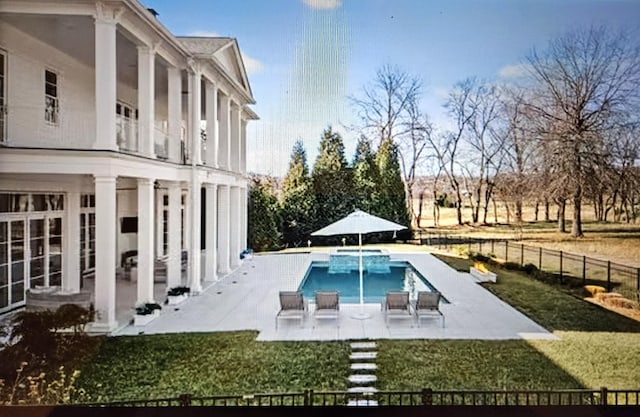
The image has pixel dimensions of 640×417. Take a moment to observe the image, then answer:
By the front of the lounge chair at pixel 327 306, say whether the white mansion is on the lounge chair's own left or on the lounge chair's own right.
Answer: on the lounge chair's own right

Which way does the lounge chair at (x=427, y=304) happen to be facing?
toward the camera

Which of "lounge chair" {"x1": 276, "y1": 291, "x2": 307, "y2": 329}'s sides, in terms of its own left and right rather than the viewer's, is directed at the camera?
front

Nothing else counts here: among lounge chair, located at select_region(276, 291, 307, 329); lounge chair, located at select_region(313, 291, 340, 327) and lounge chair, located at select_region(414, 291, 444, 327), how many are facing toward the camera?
3

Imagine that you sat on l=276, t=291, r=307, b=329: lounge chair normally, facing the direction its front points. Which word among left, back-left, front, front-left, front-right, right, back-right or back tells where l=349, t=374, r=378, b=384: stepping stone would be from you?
front-left
